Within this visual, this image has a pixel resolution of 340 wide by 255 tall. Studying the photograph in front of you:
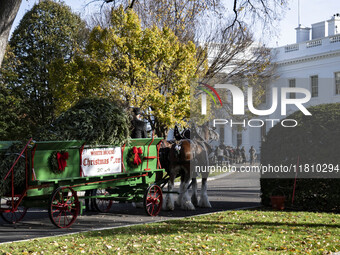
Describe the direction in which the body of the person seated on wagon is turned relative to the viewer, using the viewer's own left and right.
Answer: facing away from the viewer and to the right of the viewer
